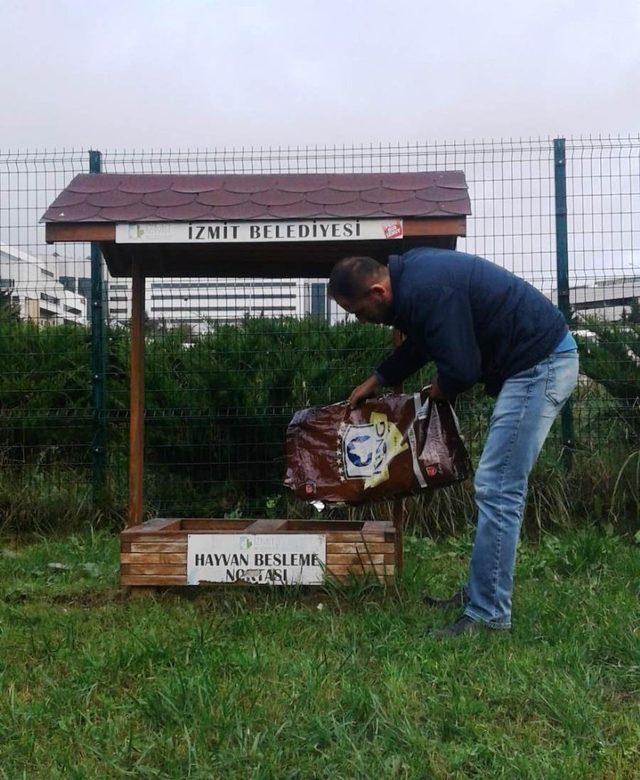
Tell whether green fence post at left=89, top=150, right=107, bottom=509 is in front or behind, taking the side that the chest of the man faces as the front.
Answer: in front

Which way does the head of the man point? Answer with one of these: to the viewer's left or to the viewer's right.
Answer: to the viewer's left

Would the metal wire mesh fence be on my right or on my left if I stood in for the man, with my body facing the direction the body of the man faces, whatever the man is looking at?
on my right

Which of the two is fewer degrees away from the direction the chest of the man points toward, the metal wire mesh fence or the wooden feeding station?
the wooden feeding station

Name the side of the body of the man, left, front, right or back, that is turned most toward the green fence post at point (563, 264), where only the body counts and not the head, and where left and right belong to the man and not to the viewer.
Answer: right

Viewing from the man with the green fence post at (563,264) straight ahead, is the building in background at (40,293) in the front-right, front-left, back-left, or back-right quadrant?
front-left

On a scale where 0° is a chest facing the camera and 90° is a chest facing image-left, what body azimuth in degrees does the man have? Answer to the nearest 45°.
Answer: approximately 90°

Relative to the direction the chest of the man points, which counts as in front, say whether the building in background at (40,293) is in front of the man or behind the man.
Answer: in front

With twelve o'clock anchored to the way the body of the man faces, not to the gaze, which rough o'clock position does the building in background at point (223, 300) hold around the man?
The building in background is roughly at 2 o'clock from the man.

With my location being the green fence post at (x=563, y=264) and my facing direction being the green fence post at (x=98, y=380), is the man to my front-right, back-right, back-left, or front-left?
front-left
